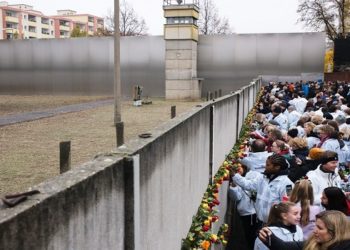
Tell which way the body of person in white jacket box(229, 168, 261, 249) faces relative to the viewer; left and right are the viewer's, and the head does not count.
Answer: facing to the left of the viewer

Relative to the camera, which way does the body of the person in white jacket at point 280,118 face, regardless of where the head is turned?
to the viewer's left

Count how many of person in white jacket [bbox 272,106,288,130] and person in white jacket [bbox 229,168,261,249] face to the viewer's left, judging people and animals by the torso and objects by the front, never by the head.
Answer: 2
